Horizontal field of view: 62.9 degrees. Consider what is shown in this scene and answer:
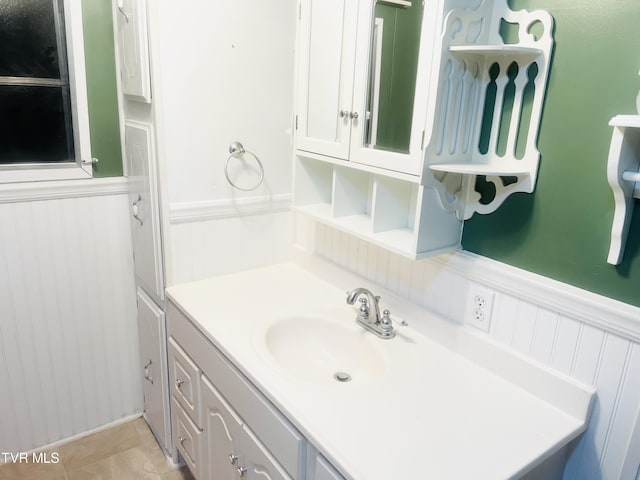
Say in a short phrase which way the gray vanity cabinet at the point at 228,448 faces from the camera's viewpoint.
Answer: facing the viewer and to the left of the viewer

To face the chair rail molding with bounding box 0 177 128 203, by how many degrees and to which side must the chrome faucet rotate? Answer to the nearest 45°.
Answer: approximately 45° to its right

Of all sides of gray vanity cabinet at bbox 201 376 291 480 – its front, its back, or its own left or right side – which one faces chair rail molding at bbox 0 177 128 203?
right

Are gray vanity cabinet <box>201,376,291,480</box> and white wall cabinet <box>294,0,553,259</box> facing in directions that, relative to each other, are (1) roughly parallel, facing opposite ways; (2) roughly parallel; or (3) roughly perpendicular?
roughly parallel

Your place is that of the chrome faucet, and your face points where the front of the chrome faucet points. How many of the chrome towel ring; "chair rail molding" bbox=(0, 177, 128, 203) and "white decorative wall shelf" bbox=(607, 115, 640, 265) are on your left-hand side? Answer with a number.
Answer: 1

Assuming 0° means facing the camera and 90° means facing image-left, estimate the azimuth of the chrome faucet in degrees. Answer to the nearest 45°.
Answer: approximately 45°
